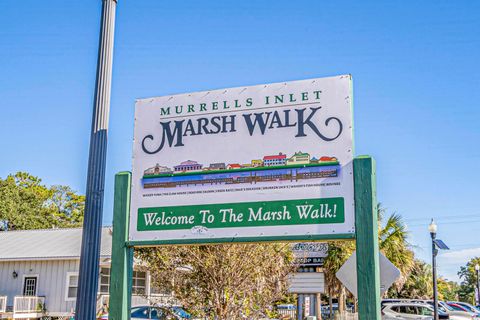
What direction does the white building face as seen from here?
toward the camera

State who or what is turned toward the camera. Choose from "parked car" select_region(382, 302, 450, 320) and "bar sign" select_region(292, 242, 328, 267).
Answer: the bar sign

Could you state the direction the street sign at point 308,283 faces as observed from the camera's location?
facing the viewer

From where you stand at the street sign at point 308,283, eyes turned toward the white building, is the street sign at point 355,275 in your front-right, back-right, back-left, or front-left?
back-left

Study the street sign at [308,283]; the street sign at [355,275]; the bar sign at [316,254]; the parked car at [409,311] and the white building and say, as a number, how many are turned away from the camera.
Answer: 1

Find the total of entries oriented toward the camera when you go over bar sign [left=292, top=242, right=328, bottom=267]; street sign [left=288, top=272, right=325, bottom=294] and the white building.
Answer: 3

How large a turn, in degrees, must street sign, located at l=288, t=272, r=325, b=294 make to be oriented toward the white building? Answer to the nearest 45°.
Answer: approximately 90° to its right

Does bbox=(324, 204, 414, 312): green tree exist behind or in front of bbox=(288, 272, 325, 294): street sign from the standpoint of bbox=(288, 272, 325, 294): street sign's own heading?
behind

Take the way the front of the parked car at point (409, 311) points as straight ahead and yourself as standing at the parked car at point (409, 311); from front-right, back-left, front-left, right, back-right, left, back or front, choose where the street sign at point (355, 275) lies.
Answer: right

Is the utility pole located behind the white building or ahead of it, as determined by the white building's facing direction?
ahead

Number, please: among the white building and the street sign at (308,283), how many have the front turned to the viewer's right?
0

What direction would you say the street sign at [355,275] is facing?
away from the camera

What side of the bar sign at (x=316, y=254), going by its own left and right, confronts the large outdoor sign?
front
